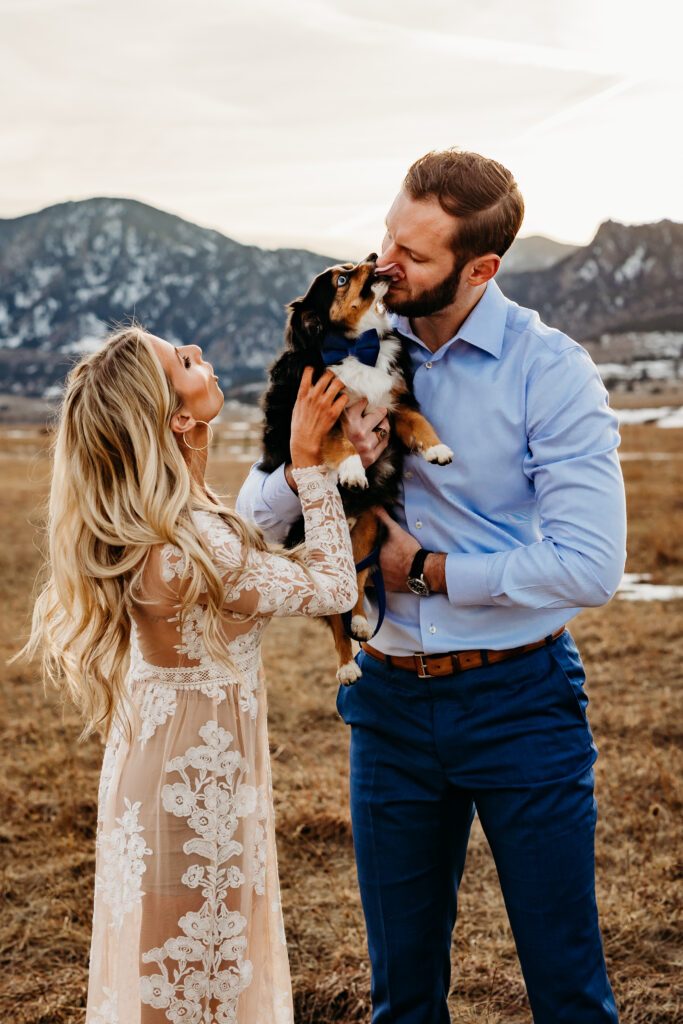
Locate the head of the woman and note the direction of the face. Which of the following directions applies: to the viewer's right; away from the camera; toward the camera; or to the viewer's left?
to the viewer's right

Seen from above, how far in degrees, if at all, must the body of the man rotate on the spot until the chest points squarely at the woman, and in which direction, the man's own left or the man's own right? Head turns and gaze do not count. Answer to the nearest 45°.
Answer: approximately 45° to the man's own right

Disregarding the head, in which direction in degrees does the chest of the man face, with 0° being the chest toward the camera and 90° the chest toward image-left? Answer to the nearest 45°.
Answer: approximately 45°

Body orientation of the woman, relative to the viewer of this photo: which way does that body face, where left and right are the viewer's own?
facing to the right of the viewer

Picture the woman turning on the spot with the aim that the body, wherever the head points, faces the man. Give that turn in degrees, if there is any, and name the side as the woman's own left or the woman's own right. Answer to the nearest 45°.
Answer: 0° — they already face them
